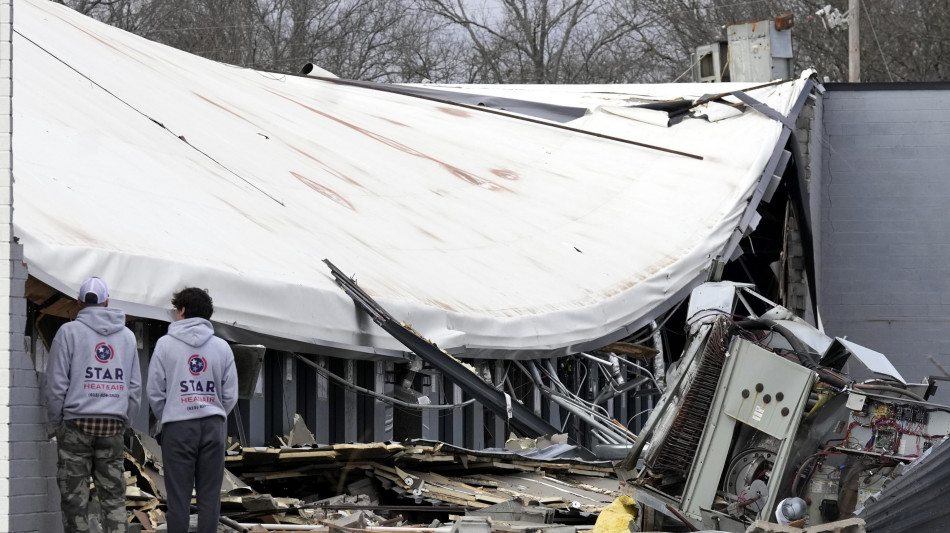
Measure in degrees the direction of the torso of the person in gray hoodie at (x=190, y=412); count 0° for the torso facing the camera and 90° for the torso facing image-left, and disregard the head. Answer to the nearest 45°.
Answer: approximately 180°

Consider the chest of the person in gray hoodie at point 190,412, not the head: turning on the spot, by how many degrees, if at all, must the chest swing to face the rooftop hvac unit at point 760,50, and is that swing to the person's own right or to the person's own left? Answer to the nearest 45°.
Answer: approximately 45° to the person's own right

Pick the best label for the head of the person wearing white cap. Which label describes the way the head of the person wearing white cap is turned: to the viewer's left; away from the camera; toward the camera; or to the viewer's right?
away from the camera

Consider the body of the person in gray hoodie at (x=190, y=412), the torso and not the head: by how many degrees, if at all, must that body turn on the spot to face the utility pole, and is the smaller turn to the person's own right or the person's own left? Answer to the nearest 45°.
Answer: approximately 45° to the person's own right

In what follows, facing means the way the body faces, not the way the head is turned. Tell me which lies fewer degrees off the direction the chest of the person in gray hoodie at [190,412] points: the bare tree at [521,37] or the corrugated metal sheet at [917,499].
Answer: the bare tree

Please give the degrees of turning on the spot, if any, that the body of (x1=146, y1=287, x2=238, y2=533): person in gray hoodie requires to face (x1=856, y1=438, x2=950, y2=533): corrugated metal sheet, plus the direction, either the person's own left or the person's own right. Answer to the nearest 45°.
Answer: approximately 90° to the person's own right

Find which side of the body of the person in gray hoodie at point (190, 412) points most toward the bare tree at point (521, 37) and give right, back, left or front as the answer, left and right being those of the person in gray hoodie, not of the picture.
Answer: front
